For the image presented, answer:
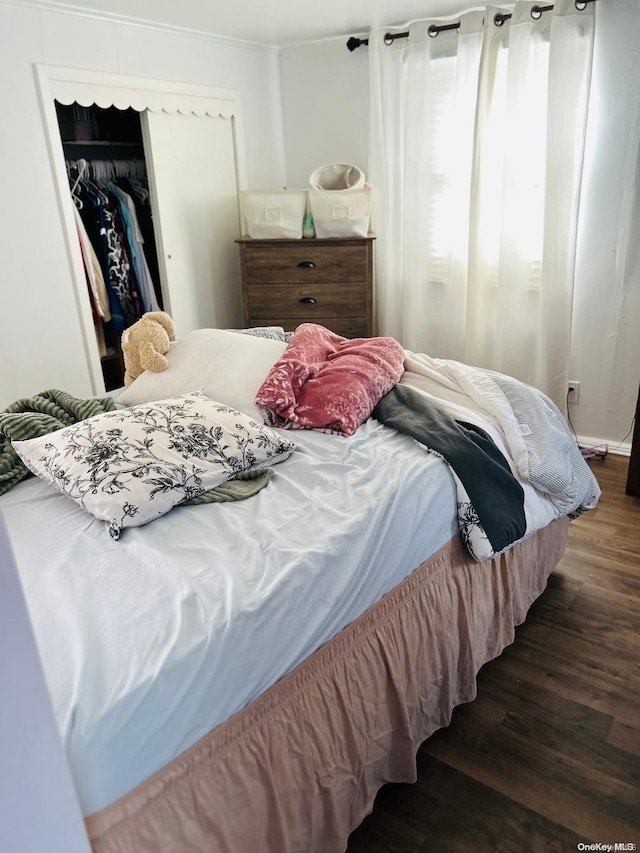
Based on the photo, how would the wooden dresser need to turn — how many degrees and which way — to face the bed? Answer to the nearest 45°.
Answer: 0° — it already faces it

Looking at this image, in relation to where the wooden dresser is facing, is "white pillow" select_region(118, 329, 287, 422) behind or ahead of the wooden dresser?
ahead

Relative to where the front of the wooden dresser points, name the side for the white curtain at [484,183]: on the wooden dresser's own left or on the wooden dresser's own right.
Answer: on the wooden dresser's own left

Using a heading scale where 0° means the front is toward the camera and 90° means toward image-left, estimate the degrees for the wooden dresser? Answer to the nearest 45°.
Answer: approximately 0°

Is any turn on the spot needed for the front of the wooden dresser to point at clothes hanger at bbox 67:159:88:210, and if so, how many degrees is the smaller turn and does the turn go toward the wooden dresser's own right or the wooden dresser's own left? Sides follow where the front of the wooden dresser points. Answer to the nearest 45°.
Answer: approximately 90° to the wooden dresser's own right

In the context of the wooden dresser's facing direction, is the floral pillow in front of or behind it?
in front

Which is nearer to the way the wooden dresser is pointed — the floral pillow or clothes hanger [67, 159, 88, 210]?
the floral pillow

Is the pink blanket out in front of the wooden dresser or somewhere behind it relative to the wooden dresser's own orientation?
in front

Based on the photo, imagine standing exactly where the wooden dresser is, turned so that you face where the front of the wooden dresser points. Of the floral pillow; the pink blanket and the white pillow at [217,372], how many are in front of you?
3
